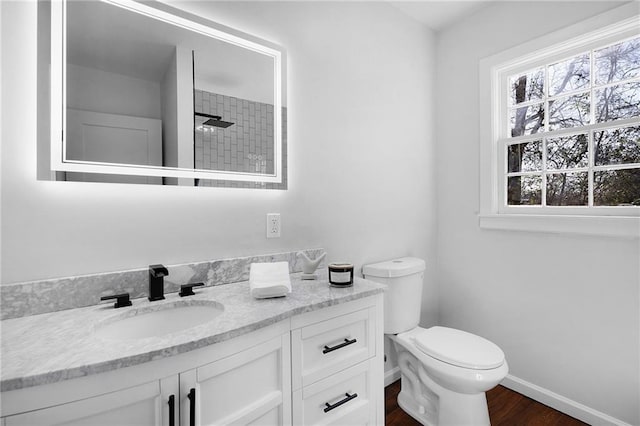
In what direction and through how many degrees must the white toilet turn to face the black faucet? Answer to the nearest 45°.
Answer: approximately 90° to its right

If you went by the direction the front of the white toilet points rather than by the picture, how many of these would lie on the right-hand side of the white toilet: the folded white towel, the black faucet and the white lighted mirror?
3

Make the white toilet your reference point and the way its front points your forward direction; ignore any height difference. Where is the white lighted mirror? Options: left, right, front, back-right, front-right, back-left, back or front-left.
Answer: right

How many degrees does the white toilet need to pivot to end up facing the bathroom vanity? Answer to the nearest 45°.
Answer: approximately 90° to its right

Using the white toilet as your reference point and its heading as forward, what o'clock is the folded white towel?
The folded white towel is roughly at 3 o'clock from the white toilet.

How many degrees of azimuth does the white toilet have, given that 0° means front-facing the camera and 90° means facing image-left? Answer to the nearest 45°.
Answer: approximately 315°

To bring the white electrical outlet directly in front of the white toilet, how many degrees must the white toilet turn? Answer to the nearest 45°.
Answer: approximately 90° to its right
